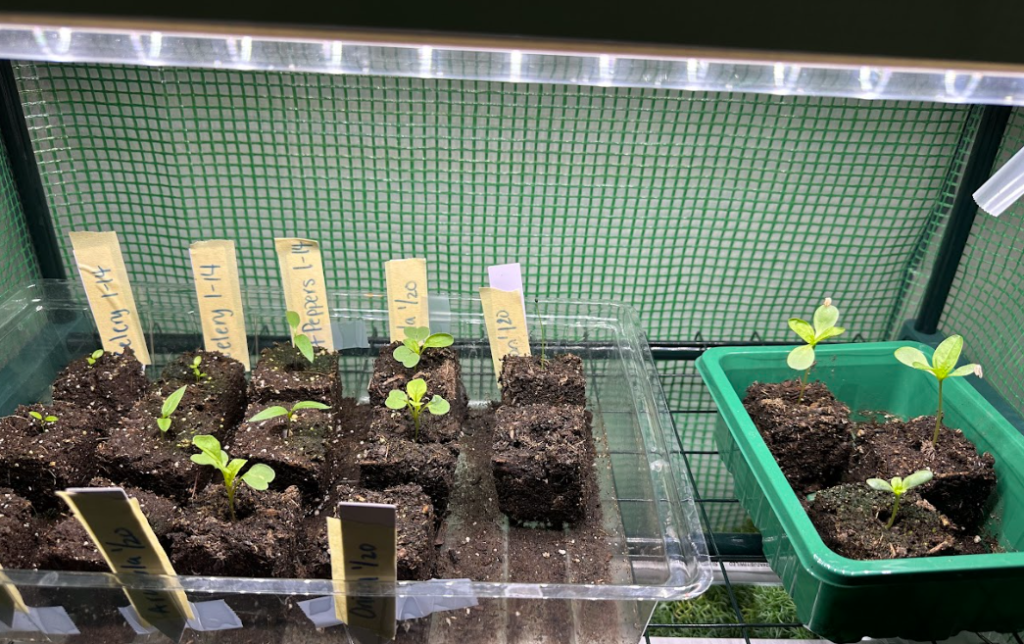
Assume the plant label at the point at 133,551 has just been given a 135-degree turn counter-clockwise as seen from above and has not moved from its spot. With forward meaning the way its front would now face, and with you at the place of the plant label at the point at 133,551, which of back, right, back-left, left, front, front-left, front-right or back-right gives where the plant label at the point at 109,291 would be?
front-left

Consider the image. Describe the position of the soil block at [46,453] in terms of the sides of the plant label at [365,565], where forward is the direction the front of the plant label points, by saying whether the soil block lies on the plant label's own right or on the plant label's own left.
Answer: on the plant label's own right

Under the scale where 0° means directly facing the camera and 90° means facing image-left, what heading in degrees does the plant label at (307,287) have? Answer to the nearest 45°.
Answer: approximately 0°

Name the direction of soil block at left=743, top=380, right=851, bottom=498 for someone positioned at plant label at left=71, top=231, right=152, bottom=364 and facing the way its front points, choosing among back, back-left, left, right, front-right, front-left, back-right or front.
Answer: front-left

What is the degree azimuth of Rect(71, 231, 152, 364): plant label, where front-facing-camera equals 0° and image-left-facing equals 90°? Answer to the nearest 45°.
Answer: approximately 0°

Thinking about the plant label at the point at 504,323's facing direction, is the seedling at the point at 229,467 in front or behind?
in front
